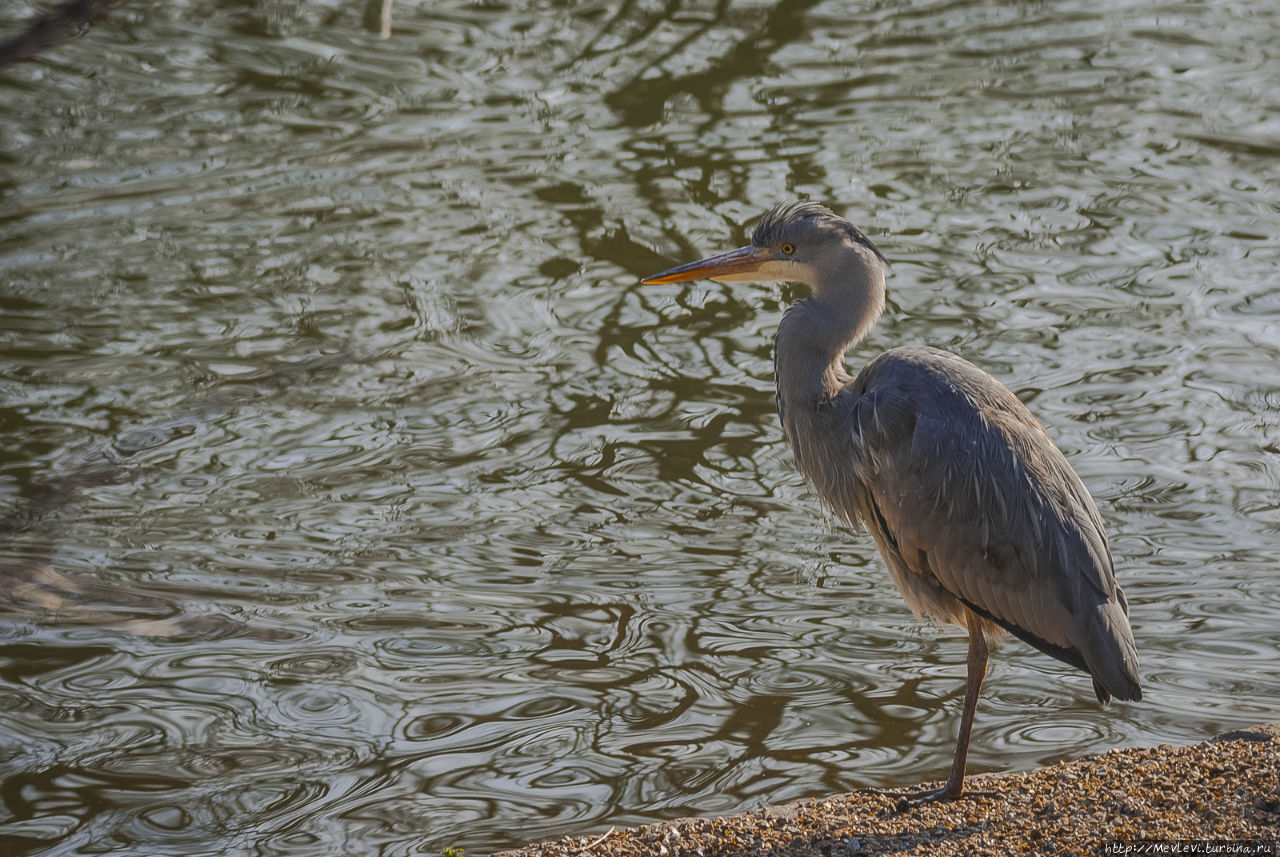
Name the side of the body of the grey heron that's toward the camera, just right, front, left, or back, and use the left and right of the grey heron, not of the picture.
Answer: left
